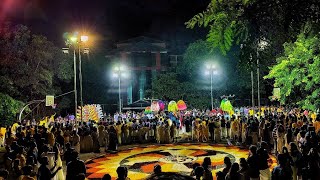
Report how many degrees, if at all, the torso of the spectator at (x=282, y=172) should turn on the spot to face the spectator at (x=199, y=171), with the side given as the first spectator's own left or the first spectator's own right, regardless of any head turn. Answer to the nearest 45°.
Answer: approximately 90° to the first spectator's own left

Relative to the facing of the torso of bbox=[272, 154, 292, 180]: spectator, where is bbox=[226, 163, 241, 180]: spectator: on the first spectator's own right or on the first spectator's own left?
on the first spectator's own left

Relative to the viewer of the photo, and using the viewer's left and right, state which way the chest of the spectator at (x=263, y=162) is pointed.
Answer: facing away from the viewer

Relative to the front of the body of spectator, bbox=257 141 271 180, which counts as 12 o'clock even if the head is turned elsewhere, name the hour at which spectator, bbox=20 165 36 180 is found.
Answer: spectator, bbox=20 165 36 180 is roughly at 8 o'clock from spectator, bbox=257 141 271 180.

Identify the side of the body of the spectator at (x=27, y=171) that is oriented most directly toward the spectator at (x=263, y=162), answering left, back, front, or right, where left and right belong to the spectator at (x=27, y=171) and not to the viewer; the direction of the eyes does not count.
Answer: right

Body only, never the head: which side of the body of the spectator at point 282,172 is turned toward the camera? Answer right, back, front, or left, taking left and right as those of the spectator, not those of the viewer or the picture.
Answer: back

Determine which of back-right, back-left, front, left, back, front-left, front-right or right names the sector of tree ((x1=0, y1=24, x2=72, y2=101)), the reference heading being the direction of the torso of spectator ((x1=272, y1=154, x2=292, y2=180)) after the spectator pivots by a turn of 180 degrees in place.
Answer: back-right

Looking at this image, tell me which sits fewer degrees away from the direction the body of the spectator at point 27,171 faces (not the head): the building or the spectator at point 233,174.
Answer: the building

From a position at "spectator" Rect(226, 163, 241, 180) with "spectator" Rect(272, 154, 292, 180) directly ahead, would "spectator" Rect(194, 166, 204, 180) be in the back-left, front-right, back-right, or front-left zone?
back-left

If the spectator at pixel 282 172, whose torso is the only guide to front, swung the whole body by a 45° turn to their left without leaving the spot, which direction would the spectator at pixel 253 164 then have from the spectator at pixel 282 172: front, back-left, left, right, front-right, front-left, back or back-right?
front

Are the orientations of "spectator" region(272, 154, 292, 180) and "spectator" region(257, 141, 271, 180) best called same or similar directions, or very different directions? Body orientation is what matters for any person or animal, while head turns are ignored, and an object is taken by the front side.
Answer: same or similar directions

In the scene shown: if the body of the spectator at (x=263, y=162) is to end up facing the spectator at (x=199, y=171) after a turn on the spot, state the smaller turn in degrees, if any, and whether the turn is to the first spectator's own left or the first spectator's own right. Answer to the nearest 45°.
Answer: approximately 135° to the first spectator's own left

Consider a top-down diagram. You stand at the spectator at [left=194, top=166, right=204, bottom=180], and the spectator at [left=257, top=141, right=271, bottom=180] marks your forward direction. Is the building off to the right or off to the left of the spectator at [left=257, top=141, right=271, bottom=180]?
left

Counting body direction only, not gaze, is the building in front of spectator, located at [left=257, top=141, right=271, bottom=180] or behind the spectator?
in front

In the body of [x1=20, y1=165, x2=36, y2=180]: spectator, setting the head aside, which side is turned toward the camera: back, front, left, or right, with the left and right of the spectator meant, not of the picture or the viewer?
back

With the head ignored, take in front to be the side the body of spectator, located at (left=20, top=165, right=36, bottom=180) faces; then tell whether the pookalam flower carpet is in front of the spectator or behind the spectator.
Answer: in front

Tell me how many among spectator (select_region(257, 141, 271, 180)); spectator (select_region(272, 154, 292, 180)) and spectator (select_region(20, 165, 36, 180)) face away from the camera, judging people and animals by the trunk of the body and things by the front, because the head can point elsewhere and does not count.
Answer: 3

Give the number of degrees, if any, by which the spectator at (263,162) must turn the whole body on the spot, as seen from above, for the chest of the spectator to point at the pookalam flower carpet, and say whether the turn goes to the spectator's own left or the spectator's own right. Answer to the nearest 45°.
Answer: approximately 45° to the spectator's own left
